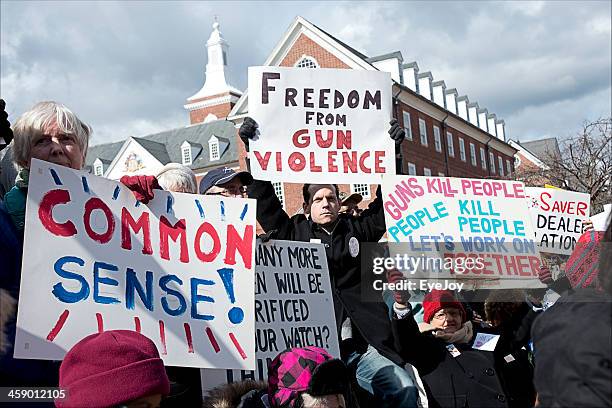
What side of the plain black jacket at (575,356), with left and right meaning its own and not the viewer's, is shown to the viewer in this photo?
back

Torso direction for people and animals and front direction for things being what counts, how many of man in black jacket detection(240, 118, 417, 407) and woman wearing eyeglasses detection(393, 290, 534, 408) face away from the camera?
0

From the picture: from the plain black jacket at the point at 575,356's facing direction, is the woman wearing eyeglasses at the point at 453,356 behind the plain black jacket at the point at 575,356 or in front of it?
in front

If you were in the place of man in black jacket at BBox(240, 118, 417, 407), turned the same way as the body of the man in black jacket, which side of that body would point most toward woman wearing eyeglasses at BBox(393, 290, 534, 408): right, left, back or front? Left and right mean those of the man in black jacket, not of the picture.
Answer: left

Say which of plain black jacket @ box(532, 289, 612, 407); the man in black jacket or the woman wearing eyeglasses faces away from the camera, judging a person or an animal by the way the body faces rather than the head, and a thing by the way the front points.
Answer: the plain black jacket

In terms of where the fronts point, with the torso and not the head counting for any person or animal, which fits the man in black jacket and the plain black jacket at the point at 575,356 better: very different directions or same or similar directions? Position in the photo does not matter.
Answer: very different directions

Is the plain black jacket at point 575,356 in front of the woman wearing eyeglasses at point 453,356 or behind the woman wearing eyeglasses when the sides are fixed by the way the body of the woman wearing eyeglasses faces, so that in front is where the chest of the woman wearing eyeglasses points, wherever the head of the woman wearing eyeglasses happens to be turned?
in front

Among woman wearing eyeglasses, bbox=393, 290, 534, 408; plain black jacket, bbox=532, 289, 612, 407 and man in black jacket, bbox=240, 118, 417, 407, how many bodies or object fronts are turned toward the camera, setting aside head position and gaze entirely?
2

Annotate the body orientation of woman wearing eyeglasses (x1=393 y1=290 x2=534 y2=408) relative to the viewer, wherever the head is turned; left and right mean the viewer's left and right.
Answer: facing the viewer
